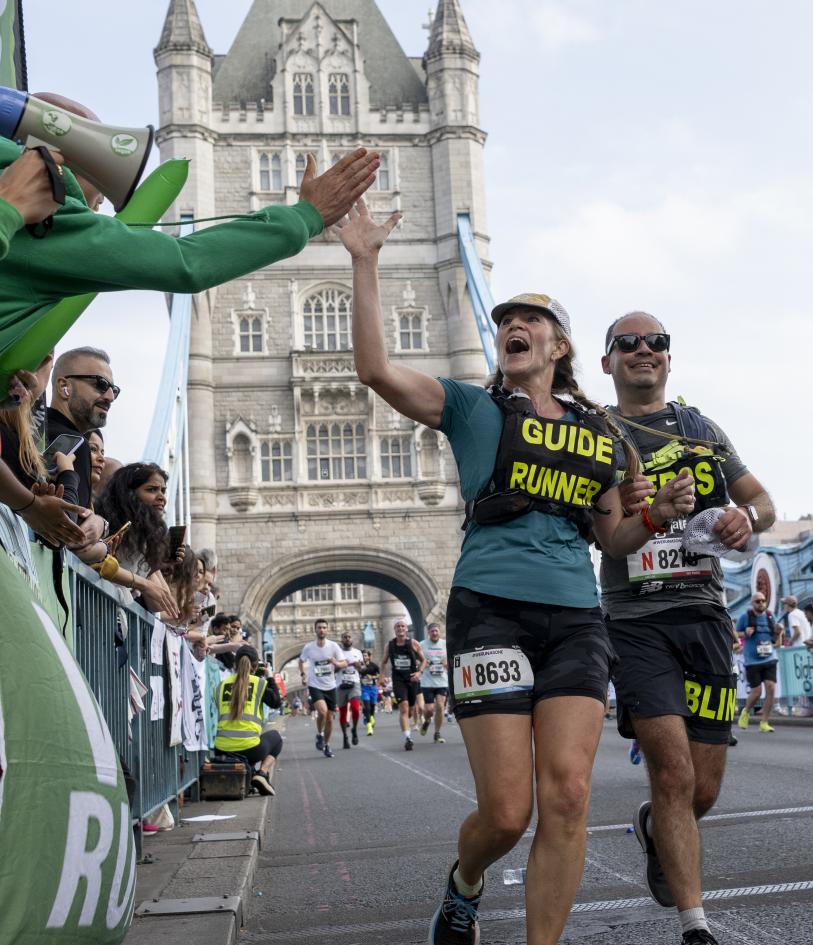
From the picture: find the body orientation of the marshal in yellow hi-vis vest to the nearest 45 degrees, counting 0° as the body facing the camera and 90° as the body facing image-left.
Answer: approximately 180°

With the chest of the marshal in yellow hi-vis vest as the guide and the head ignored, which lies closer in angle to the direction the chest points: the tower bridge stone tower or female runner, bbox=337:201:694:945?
the tower bridge stone tower

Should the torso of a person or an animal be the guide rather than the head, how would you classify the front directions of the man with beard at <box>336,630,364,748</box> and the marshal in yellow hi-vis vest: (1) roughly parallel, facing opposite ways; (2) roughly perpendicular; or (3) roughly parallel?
roughly parallel, facing opposite ways

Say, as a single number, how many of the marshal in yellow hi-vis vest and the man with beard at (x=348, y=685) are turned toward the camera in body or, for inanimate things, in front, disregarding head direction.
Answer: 1

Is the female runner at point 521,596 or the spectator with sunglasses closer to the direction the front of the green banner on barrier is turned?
the female runner

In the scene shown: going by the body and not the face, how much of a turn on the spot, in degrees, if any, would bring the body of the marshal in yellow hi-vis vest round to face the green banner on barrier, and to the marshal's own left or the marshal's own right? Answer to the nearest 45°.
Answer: approximately 180°

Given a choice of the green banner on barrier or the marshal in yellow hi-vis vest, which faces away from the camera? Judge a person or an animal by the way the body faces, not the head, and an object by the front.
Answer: the marshal in yellow hi-vis vest

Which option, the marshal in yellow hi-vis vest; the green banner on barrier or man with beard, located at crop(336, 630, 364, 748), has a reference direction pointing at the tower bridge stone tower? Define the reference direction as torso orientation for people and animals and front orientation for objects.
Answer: the marshal in yellow hi-vis vest

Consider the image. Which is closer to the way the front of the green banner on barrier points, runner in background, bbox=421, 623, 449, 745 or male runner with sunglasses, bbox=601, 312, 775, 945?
the male runner with sunglasses

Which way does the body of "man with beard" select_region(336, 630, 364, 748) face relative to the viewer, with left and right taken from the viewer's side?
facing the viewer

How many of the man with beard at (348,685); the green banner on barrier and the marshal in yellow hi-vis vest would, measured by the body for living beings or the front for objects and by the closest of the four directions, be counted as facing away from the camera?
1

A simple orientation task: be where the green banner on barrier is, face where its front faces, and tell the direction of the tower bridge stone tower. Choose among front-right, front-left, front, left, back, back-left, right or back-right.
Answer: back-left
